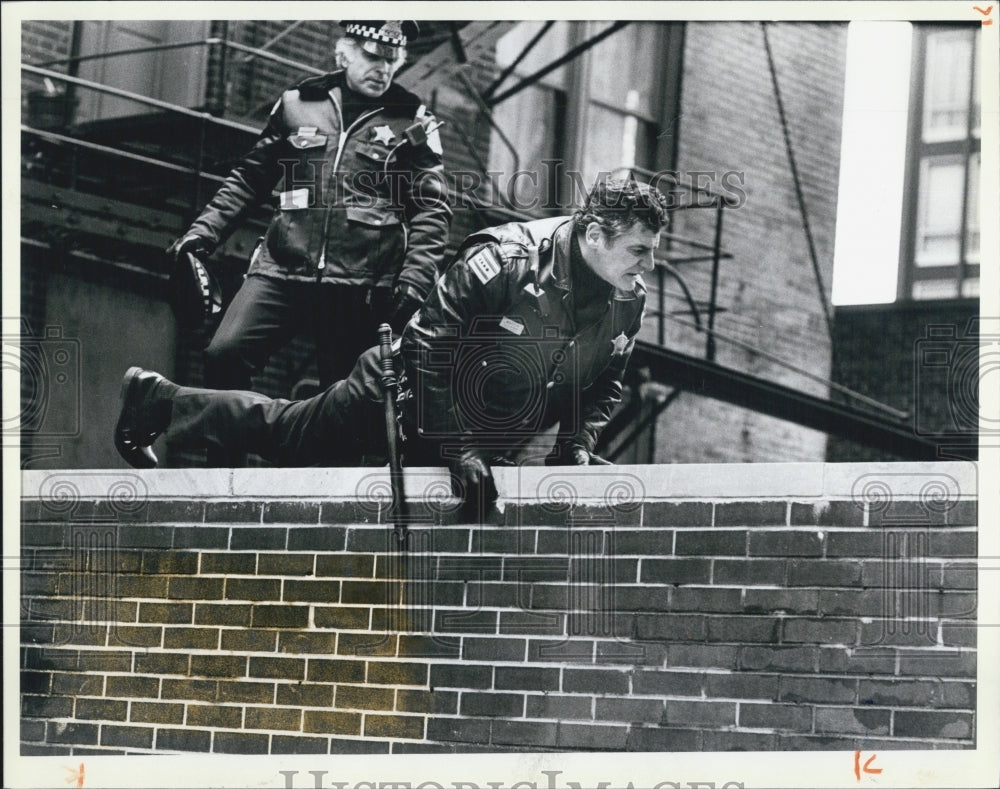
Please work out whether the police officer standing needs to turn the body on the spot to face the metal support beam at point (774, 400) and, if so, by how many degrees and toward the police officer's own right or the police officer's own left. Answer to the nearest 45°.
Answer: approximately 90° to the police officer's own left

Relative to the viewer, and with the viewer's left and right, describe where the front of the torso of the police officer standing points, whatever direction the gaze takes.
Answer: facing the viewer

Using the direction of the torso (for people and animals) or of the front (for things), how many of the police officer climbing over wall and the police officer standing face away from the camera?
0

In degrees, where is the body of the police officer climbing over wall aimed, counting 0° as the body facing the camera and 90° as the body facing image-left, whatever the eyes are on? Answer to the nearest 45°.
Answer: approximately 315°
